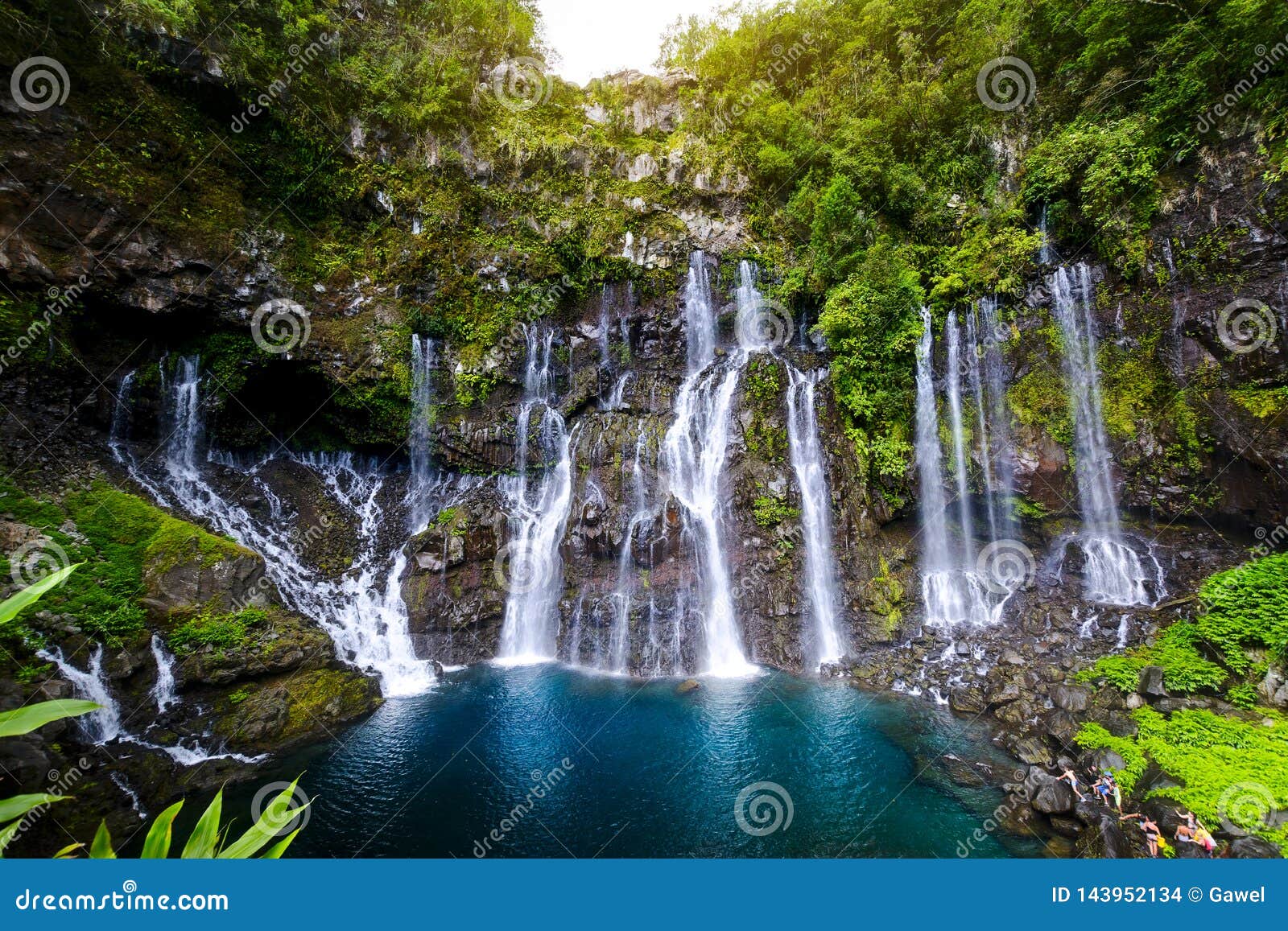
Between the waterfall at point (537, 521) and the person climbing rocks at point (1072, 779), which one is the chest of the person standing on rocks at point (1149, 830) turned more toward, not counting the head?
the waterfall

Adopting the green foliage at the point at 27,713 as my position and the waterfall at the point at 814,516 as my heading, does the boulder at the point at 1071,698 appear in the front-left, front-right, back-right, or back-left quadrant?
front-right

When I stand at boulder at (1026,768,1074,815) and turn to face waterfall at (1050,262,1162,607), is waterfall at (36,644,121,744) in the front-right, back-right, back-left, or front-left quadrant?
back-left

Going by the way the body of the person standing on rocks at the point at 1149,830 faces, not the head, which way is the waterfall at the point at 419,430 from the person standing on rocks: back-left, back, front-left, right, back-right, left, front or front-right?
front

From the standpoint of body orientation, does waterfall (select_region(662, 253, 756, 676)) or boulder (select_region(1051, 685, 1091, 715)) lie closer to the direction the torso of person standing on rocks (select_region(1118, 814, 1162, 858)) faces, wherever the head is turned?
the waterfall

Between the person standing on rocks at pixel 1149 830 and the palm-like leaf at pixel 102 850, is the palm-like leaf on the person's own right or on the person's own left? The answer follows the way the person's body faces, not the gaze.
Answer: on the person's own left

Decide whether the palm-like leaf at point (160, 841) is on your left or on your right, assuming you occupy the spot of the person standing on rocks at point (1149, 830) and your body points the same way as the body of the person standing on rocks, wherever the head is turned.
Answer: on your left

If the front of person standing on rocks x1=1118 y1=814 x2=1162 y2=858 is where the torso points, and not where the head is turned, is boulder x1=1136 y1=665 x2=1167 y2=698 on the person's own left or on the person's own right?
on the person's own right

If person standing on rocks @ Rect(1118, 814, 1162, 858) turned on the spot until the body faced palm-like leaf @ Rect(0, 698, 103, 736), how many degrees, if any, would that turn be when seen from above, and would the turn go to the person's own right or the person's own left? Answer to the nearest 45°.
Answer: approximately 90° to the person's own left

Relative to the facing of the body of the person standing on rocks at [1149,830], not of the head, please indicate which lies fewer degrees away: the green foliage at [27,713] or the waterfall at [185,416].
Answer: the waterfall
